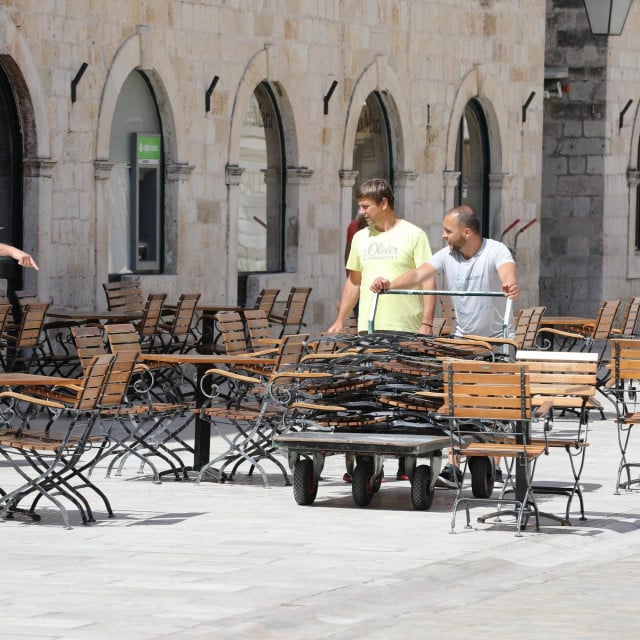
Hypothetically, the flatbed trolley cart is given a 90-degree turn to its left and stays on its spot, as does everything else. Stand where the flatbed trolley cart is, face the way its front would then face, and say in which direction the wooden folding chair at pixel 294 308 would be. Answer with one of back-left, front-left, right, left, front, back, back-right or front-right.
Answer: back-left

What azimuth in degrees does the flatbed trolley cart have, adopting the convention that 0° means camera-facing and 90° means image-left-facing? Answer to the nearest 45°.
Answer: approximately 45°

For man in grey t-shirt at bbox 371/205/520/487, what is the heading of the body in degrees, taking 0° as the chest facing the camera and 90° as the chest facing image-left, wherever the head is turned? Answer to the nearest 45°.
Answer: approximately 45°

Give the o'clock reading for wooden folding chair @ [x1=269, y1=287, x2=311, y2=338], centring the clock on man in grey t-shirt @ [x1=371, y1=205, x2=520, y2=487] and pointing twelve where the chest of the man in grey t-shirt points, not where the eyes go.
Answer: The wooden folding chair is roughly at 4 o'clock from the man in grey t-shirt.

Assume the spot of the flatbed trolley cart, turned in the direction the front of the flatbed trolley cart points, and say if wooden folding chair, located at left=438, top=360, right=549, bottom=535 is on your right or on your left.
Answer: on your left

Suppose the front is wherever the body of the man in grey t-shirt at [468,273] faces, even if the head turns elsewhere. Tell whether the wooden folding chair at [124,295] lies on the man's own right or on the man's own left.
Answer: on the man's own right

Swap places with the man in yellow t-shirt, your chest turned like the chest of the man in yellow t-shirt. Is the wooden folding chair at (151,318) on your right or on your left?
on your right

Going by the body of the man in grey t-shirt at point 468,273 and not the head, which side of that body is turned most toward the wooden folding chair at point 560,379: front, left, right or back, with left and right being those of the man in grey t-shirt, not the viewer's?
front
